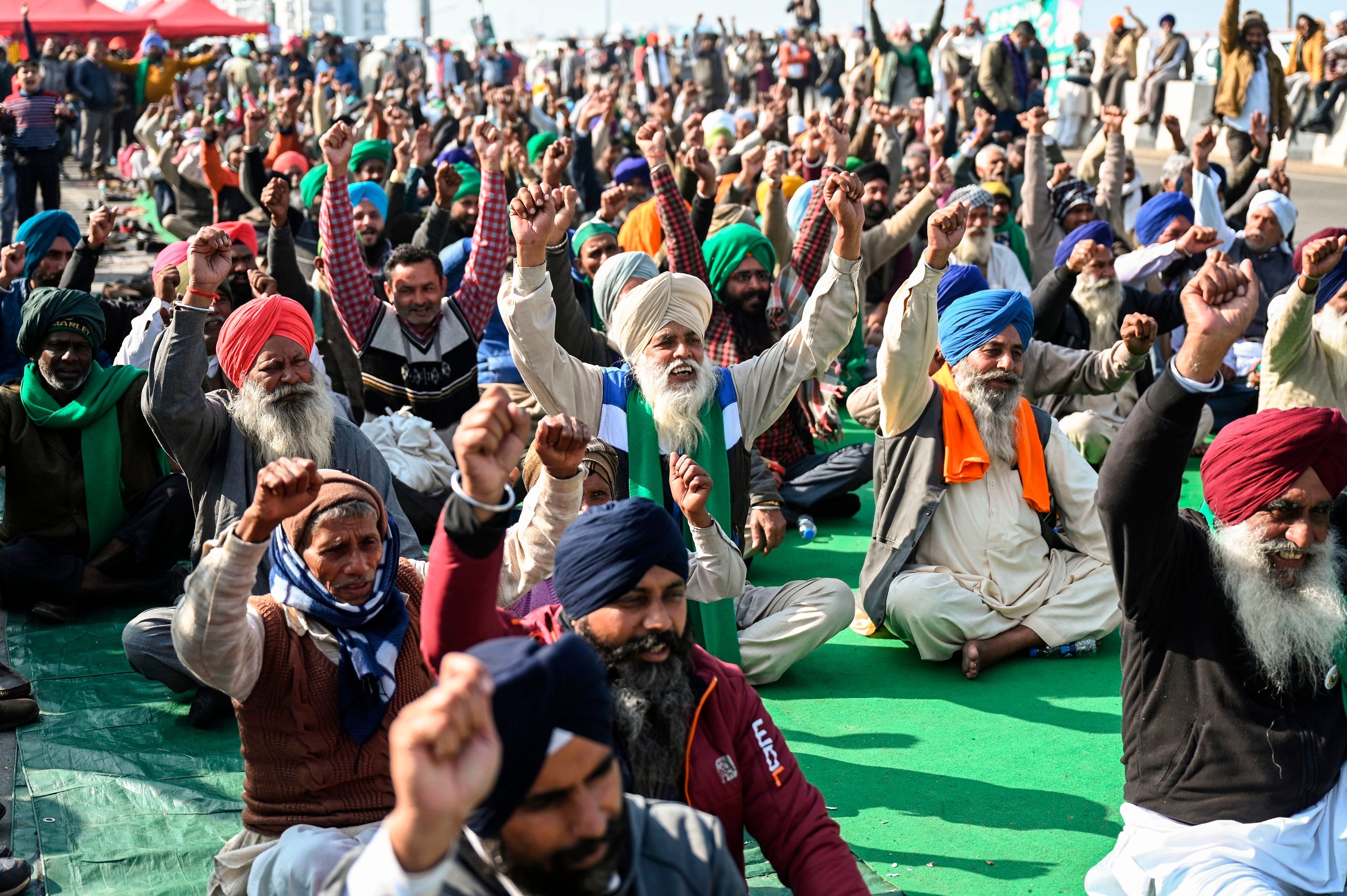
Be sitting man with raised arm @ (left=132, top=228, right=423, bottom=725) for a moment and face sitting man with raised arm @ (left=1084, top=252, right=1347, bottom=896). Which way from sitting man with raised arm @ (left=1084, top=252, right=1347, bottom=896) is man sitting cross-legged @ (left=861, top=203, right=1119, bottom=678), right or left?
left

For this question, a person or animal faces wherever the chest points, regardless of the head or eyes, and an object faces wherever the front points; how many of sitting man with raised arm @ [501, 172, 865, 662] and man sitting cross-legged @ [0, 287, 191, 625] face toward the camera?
2

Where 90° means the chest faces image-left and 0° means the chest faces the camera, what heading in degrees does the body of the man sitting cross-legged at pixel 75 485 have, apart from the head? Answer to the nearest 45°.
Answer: approximately 0°

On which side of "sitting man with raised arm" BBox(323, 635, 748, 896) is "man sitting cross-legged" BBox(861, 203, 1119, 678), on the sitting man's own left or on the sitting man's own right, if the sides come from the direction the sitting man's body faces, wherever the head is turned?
on the sitting man's own left

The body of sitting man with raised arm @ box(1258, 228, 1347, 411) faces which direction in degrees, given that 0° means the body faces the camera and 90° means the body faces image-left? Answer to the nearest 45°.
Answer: approximately 315°

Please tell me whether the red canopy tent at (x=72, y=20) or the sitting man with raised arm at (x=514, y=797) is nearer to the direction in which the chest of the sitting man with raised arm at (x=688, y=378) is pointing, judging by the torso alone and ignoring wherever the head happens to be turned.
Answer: the sitting man with raised arm

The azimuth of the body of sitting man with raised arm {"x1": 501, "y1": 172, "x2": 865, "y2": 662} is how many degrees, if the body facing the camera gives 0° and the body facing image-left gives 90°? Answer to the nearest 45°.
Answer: approximately 0°
